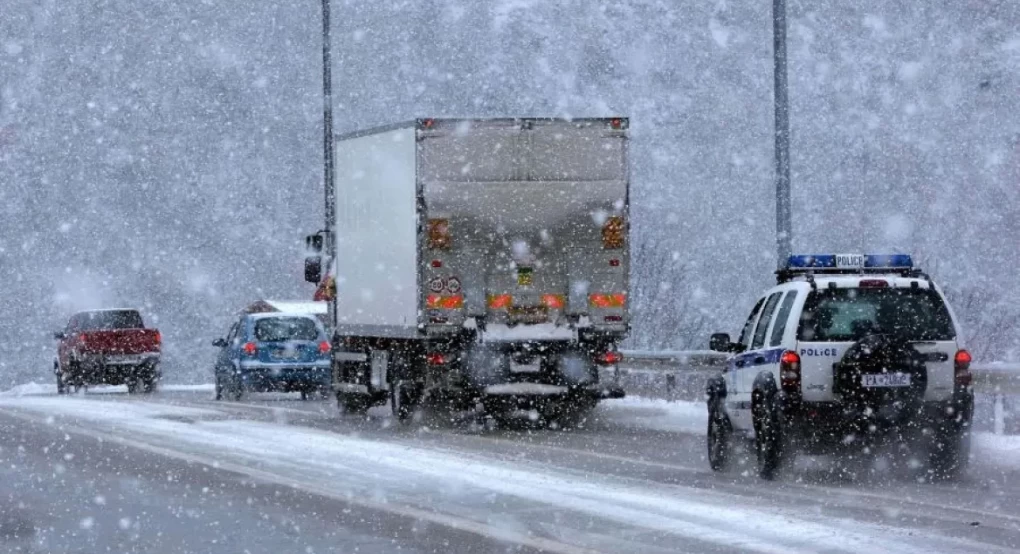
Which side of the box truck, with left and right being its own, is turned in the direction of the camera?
back

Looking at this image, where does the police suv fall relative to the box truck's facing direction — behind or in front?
behind

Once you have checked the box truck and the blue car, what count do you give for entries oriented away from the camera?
2

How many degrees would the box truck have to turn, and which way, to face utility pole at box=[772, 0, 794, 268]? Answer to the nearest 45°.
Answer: approximately 90° to its right

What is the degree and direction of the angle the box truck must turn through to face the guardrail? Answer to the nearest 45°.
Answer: approximately 45° to its right

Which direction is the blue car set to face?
away from the camera

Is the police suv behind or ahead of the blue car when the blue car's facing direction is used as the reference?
behind
